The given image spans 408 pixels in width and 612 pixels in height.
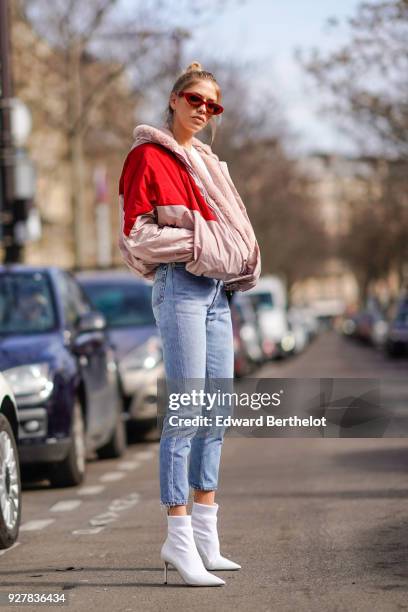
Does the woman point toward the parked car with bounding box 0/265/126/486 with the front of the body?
no

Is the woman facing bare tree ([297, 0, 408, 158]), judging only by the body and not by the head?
no

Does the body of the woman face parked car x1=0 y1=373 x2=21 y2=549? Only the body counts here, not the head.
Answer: no

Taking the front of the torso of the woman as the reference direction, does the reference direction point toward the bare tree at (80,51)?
no
